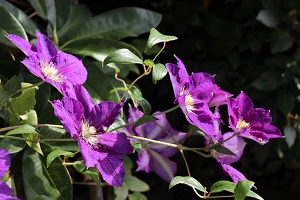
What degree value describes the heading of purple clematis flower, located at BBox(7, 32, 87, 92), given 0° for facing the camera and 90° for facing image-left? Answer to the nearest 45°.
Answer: approximately 45°

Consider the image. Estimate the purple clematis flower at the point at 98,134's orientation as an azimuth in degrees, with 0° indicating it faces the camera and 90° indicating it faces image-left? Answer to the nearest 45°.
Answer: approximately 45°
